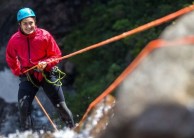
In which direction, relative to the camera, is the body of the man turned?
toward the camera

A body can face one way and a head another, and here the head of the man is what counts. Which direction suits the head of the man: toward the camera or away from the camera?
toward the camera
